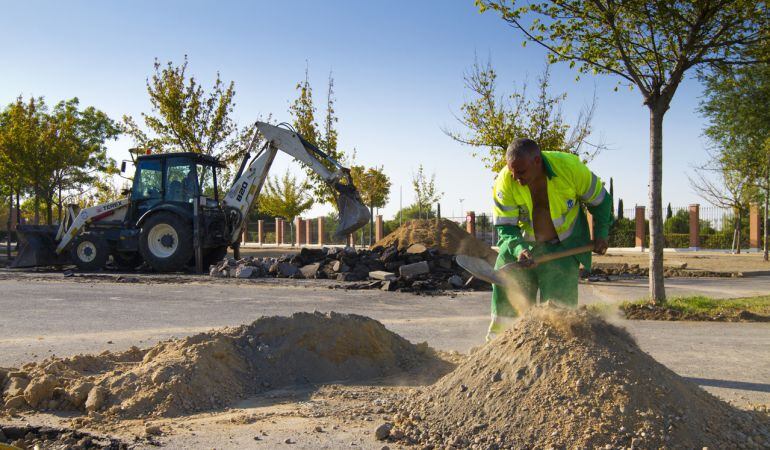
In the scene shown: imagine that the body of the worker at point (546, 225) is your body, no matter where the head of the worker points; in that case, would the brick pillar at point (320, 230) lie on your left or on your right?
on your right

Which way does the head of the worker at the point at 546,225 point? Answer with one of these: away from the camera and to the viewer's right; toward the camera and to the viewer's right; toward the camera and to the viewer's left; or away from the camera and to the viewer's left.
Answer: toward the camera and to the viewer's left

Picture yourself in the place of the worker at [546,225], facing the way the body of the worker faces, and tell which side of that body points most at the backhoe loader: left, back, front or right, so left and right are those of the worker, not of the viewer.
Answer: right

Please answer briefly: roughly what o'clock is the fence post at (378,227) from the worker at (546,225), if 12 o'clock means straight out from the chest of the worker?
The fence post is roughly at 4 o'clock from the worker.

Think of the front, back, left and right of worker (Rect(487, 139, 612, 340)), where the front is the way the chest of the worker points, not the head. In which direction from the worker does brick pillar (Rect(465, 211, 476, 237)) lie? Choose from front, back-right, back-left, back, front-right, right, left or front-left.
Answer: back-right

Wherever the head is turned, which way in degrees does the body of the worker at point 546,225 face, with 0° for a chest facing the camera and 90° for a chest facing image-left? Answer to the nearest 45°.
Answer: approximately 45°

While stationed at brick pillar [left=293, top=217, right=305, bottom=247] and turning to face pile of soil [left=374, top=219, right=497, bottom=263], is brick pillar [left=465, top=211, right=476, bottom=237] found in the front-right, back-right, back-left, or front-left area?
front-left
